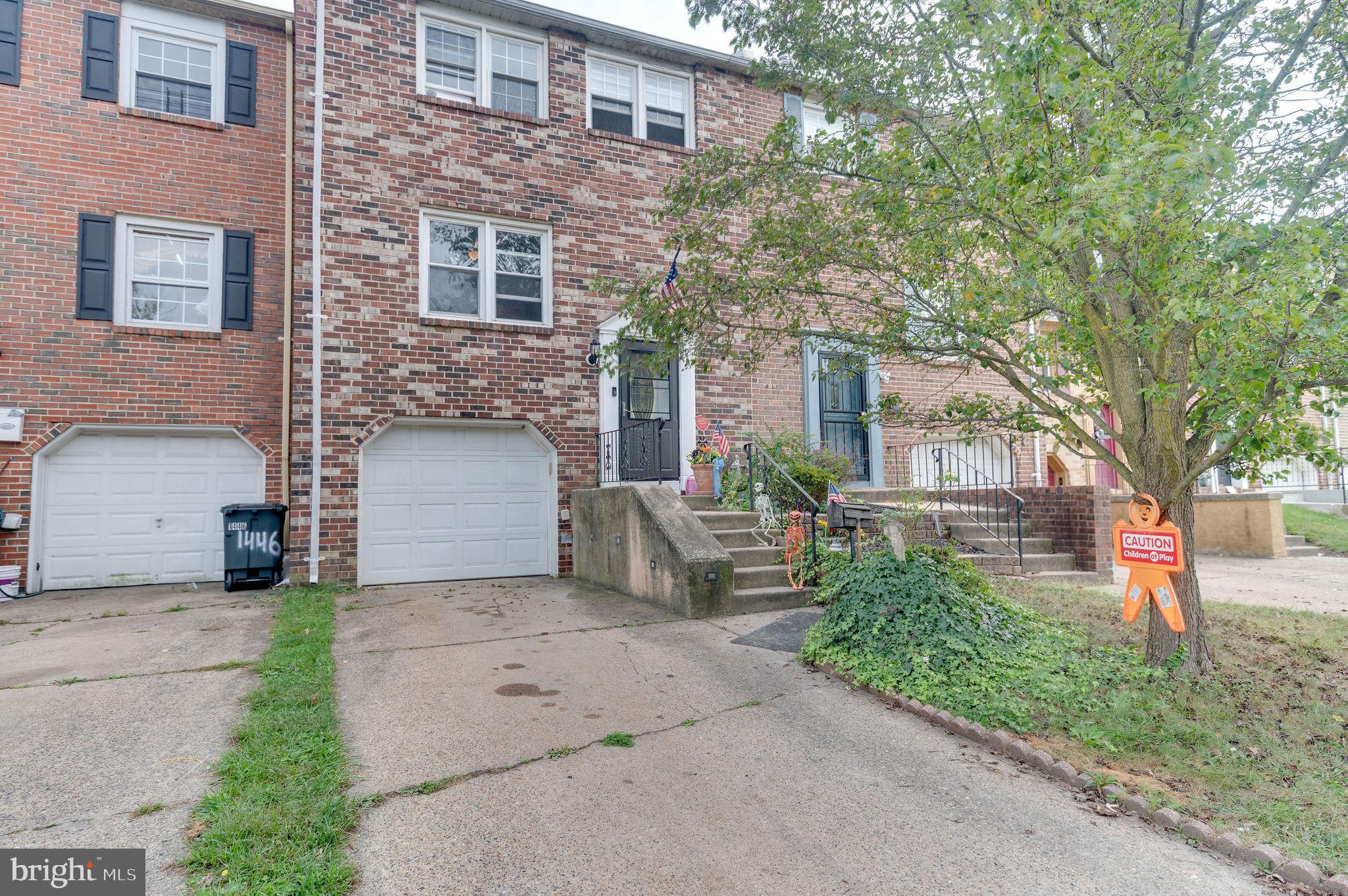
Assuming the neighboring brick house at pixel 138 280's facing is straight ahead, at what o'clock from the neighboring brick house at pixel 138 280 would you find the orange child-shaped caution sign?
The orange child-shaped caution sign is roughly at 11 o'clock from the neighboring brick house.

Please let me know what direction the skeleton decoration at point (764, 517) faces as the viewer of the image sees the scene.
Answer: facing the viewer and to the left of the viewer

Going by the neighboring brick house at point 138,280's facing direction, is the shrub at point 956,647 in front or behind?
in front

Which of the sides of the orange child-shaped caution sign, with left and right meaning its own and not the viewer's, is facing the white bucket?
right

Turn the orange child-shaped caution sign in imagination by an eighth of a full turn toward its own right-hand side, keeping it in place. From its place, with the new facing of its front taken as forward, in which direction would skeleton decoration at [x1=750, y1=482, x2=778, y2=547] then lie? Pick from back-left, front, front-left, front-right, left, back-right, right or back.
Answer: right

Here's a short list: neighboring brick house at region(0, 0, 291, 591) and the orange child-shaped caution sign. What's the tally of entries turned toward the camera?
2

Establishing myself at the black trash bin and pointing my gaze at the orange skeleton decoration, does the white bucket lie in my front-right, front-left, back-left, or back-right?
back-right

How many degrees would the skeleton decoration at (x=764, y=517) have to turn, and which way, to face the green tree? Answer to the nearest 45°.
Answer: approximately 90° to its left

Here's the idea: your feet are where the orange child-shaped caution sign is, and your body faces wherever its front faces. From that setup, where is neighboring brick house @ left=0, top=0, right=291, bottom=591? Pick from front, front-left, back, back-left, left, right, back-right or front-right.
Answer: right

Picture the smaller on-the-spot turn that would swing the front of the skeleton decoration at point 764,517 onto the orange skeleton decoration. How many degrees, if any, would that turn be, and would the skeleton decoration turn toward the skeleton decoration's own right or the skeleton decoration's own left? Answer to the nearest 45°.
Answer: approximately 45° to the skeleton decoration's own left

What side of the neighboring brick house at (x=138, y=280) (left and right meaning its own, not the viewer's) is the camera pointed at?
front

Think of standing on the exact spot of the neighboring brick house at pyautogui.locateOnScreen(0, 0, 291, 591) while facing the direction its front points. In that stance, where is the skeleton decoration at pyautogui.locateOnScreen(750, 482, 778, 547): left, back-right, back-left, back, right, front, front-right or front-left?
front-left

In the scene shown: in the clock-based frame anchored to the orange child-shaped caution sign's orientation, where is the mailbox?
The mailbox is roughly at 4 o'clock from the orange child-shaped caution sign.

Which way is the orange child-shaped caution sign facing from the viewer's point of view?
toward the camera

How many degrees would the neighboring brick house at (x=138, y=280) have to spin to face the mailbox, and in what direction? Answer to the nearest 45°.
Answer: approximately 45° to its left
